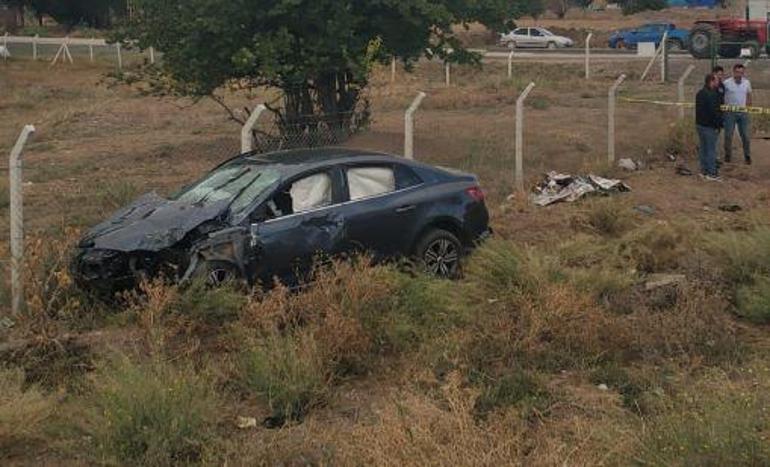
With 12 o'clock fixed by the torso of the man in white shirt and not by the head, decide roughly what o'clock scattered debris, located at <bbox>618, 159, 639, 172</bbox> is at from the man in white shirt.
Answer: The scattered debris is roughly at 2 o'clock from the man in white shirt.

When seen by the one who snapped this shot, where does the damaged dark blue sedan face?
facing the viewer and to the left of the viewer

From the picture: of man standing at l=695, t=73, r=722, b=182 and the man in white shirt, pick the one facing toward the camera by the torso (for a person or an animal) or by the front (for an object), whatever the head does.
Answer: the man in white shirt

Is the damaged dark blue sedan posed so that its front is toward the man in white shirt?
no

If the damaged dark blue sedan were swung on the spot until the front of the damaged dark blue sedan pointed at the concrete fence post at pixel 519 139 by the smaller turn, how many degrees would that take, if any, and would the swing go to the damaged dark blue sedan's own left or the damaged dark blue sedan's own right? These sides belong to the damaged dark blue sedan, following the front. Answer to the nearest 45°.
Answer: approximately 180°

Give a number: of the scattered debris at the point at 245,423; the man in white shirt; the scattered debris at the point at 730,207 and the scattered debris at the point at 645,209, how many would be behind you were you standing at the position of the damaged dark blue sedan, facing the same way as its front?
3

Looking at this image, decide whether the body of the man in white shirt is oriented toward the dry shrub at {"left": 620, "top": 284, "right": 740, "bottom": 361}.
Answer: yes

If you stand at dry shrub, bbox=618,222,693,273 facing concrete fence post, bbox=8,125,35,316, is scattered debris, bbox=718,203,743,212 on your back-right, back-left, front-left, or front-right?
back-right

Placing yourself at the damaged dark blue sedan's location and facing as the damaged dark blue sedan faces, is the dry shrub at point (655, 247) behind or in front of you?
behind

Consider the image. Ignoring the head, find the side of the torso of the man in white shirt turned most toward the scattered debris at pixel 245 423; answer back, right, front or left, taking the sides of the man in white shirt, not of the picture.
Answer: front

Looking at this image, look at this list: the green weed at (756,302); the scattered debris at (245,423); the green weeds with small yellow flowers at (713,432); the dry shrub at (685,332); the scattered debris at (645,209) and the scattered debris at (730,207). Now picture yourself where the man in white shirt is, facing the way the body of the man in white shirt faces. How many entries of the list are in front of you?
6
